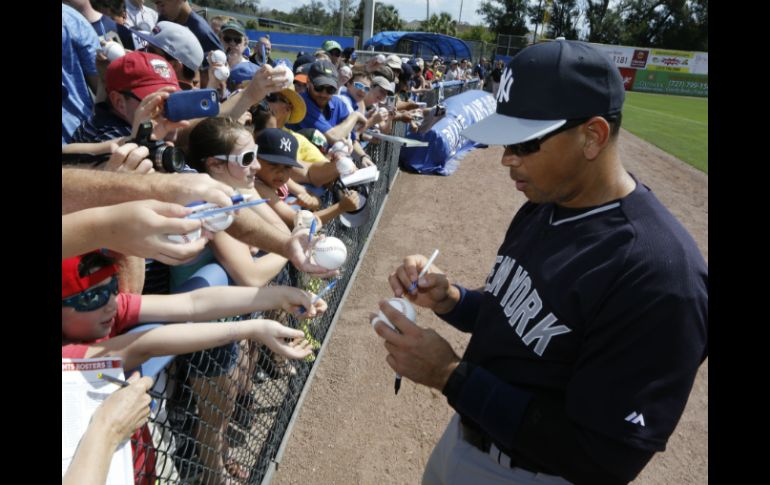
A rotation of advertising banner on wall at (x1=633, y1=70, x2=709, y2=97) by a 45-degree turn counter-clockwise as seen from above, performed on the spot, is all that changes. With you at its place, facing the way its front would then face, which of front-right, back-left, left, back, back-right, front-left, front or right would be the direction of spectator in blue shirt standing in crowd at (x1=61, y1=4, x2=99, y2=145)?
front-right

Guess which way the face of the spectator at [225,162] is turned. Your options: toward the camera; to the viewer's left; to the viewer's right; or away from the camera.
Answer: to the viewer's right

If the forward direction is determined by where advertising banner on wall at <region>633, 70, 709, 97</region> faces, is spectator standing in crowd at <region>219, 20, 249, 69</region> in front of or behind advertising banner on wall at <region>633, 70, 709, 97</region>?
in front

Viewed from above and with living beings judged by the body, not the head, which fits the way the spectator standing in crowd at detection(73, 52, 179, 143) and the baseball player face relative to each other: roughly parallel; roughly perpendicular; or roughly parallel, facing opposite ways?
roughly parallel, facing opposite ways

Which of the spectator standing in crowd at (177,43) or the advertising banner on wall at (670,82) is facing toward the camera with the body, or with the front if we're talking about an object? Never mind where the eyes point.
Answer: the advertising banner on wall

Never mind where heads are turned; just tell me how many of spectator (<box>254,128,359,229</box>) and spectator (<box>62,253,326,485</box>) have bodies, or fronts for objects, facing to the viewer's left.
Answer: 0

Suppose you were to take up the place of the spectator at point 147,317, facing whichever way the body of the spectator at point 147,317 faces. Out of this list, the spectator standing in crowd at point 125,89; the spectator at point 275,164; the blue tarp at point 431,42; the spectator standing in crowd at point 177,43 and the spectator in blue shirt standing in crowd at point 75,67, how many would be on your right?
0

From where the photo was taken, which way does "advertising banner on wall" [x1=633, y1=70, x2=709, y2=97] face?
toward the camera

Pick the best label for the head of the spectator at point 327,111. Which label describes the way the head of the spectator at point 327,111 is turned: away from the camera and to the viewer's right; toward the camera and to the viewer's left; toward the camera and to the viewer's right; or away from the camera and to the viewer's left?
toward the camera and to the viewer's right

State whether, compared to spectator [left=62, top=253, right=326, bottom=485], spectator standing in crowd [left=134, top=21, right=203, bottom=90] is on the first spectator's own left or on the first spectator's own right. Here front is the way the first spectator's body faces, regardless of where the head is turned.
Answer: on the first spectator's own left

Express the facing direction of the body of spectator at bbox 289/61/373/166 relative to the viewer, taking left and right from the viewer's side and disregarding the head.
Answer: facing the viewer and to the right of the viewer

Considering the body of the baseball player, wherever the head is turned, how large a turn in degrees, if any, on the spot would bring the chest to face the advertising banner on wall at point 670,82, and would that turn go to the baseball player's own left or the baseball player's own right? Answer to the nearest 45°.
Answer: approximately 135° to the baseball player's own right

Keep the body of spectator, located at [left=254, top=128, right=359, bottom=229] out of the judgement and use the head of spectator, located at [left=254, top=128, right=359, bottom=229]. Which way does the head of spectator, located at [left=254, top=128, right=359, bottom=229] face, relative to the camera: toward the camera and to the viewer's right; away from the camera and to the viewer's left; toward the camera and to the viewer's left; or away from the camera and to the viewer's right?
toward the camera and to the viewer's right

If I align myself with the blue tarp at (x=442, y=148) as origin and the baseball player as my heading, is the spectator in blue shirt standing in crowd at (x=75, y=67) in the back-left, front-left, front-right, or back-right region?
front-right

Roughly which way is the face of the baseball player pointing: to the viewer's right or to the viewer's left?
to the viewer's left

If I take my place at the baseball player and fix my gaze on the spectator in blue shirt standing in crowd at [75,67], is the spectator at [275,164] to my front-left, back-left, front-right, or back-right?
front-right
